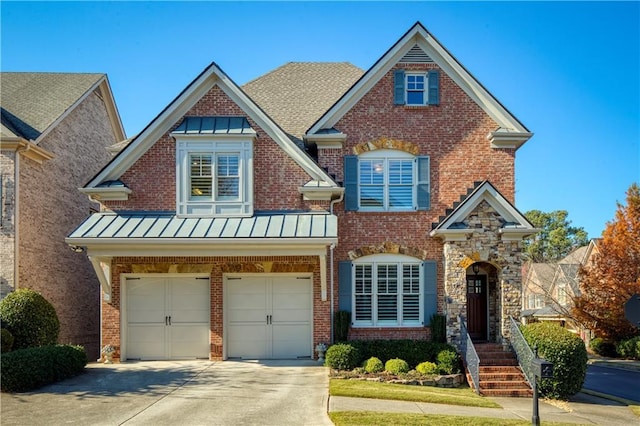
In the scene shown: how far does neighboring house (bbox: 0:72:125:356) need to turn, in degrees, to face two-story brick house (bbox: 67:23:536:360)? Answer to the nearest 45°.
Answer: approximately 45° to its left

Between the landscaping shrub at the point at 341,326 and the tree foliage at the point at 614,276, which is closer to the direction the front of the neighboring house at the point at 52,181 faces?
the landscaping shrub

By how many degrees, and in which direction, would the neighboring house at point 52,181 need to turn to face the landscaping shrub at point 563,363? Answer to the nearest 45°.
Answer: approximately 45° to its left

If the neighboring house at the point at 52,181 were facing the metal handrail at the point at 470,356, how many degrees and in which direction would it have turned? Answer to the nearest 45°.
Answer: approximately 45° to its left

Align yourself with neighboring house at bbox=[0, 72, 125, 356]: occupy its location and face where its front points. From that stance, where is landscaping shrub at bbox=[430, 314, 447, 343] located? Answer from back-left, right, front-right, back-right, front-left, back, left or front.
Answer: front-left

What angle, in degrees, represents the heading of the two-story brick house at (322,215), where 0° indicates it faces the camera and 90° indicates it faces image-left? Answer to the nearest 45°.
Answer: approximately 0°

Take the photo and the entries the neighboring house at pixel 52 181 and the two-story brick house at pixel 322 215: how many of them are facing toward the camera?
2

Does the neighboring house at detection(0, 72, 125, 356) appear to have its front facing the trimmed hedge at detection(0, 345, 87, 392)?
yes

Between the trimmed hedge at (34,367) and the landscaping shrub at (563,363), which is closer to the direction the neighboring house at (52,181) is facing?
the trimmed hedge

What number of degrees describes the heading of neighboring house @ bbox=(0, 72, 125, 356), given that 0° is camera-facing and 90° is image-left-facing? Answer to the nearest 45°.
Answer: approximately 0°

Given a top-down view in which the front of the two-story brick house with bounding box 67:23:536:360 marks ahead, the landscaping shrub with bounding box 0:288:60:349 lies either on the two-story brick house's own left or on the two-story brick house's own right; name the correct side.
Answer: on the two-story brick house's own right

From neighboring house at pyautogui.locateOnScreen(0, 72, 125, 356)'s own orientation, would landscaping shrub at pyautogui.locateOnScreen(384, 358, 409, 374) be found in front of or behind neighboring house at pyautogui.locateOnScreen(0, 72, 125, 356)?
in front
